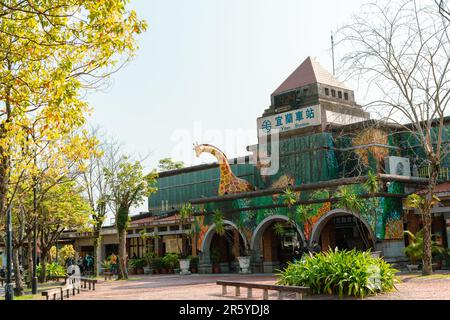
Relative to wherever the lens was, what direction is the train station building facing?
facing the viewer and to the left of the viewer

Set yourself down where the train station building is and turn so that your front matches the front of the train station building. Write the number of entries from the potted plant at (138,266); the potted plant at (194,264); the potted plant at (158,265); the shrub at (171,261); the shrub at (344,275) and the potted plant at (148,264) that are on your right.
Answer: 5

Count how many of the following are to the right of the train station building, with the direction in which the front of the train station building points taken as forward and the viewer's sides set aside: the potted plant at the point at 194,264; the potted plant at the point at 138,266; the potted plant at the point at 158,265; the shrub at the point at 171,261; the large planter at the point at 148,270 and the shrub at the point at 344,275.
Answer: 5

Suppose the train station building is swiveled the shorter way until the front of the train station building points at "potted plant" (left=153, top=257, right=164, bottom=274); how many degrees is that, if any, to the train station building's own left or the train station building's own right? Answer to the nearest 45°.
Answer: approximately 90° to the train station building's own right

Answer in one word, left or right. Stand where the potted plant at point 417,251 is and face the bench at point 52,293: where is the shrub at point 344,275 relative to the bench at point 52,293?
left

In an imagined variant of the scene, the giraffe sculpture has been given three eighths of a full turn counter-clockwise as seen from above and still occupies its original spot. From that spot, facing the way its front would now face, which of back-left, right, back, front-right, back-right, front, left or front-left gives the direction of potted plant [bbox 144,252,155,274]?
back

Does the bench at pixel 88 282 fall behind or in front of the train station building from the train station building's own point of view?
in front

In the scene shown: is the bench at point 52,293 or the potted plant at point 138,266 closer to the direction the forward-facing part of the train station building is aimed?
the bench

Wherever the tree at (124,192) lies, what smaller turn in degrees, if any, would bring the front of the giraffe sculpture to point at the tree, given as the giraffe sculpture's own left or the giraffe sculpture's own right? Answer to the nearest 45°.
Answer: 0° — it already faces it

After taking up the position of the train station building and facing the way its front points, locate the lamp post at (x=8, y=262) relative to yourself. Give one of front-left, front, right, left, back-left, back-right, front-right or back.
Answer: front

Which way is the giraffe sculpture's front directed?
to the viewer's left
